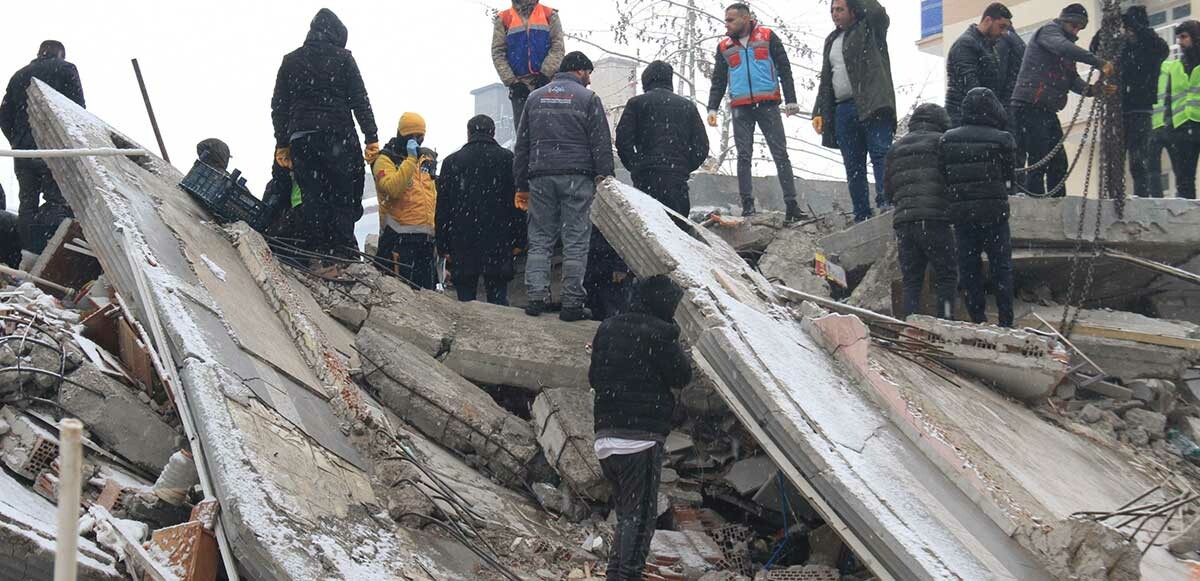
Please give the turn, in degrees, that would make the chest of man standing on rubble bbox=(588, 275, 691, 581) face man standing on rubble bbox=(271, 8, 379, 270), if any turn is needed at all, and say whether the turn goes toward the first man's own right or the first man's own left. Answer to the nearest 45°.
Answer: approximately 90° to the first man's own left

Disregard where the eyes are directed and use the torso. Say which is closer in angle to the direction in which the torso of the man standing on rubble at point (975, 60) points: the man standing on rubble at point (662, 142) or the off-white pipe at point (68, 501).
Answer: the off-white pipe

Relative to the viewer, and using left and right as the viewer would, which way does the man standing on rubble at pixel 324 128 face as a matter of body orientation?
facing away from the viewer

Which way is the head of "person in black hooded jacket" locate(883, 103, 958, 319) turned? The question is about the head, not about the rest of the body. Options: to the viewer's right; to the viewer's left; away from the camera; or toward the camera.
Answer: away from the camera

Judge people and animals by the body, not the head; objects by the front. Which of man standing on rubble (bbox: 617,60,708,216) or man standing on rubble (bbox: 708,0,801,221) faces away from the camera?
man standing on rubble (bbox: 617,60,708,216)

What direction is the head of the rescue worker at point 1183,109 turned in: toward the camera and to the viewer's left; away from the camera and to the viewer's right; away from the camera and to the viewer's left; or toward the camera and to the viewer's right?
toward the camera and to the viewer's left

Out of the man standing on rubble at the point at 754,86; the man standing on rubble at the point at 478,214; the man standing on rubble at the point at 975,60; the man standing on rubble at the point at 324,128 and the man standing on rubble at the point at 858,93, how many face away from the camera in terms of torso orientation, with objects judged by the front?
2

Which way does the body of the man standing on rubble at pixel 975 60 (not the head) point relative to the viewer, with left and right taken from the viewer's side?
facing the viewer and to the right of the viewer

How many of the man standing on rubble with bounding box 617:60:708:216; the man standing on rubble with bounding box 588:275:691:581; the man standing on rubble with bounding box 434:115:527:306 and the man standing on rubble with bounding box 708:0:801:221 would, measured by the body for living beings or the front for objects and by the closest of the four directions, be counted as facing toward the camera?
1

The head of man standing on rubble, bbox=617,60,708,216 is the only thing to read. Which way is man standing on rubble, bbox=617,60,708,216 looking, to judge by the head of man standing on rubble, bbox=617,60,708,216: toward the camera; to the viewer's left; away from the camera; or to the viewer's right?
away from the camera

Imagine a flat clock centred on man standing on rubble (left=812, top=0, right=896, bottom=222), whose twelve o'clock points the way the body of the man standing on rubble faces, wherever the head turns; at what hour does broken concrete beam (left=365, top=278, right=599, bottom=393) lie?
The broken concrete beam is roughly at 12 o'clock from the man standing on rubble.

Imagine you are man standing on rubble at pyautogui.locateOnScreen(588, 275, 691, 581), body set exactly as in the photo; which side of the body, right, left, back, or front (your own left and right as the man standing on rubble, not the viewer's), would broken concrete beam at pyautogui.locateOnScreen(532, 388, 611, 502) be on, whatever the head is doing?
left

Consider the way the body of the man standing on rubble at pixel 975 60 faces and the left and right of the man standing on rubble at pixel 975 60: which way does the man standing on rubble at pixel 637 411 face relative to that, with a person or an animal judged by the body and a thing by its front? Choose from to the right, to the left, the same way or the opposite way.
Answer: to the left

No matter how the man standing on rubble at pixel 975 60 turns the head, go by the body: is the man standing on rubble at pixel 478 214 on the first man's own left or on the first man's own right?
on the first man's own right

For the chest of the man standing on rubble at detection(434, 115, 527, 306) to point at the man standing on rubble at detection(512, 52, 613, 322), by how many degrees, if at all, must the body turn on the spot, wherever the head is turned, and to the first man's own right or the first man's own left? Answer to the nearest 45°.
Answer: approximately 135° to the first man's own right

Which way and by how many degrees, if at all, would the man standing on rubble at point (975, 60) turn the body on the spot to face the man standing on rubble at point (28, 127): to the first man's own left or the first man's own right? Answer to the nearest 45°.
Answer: approximately 135° to the first man's own right

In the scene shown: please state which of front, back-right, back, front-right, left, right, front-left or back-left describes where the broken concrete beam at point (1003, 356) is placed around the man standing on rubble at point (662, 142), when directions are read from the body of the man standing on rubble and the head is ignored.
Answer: back-right

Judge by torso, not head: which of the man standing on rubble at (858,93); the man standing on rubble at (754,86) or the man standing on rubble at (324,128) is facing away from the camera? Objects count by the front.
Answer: the man standing on rubble at (324,128)

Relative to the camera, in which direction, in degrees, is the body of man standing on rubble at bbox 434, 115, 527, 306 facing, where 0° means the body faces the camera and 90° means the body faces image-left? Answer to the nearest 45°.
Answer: approximately 180°

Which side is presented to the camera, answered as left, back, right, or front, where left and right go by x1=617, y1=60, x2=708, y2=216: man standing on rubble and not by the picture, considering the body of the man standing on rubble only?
back
